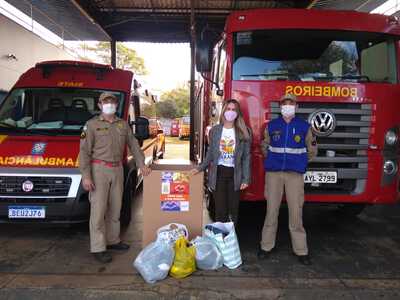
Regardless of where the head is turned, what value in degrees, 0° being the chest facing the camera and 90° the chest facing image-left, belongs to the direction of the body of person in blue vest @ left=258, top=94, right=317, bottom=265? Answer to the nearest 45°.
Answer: approximately 0°

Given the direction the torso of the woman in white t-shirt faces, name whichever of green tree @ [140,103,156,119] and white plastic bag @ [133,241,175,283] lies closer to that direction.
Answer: the white plastic bag

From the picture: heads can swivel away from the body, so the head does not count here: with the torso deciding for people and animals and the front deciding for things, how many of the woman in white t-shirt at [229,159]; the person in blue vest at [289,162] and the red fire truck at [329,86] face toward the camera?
3

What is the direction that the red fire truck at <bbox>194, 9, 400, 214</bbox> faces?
toward the camera

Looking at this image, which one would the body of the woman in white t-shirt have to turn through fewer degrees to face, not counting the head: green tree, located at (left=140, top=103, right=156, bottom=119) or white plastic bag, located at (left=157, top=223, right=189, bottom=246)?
the white plastic bag

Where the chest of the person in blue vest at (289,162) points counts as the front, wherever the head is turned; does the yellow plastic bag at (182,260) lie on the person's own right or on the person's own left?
on the person's own right

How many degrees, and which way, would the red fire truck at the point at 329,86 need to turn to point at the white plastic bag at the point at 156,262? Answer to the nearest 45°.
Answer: approximately 45° to its right

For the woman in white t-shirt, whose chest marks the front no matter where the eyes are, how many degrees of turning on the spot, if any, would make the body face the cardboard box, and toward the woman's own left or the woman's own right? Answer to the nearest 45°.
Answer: approximately 90° to the woman's own right

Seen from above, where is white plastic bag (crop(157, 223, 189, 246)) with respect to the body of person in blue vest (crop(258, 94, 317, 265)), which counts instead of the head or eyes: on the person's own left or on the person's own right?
on the person's own right
